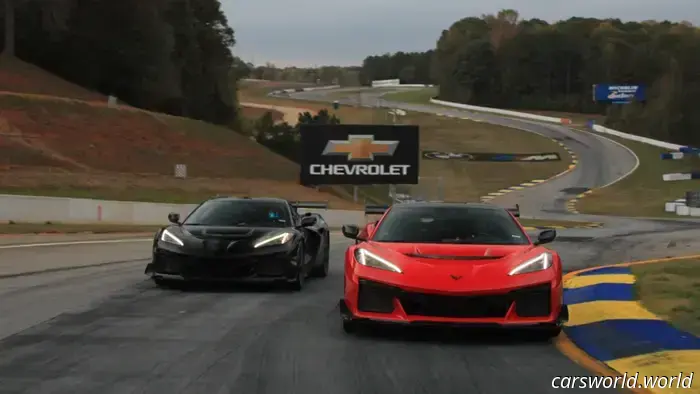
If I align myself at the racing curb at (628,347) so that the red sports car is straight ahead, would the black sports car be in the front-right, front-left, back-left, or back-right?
front-right

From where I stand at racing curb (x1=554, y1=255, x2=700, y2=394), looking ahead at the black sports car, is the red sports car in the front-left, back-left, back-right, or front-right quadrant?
front-left

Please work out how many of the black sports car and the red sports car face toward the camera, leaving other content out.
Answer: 2

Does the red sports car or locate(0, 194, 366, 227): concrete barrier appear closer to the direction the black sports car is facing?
the red sports car

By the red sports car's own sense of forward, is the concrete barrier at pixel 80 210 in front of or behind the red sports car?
behind

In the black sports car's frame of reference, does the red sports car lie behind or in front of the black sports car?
in front

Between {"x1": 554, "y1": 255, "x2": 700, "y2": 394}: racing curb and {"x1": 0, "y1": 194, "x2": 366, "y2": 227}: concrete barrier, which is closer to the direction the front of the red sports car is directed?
the racing curb

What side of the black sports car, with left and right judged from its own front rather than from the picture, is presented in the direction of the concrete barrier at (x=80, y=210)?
back

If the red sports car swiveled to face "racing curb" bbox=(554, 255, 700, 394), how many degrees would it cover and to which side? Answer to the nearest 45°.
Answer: approximately 90° to its left

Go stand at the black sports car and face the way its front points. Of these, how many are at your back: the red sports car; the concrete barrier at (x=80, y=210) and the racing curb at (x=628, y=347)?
1

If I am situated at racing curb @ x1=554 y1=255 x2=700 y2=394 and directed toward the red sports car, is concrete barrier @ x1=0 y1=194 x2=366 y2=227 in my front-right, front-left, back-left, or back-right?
front-right

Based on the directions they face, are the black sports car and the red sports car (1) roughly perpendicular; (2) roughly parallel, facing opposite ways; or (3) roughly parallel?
roughly parallel

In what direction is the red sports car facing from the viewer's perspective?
toward the camera

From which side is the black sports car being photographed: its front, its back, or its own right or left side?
front

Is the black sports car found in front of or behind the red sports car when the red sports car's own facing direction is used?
behind
